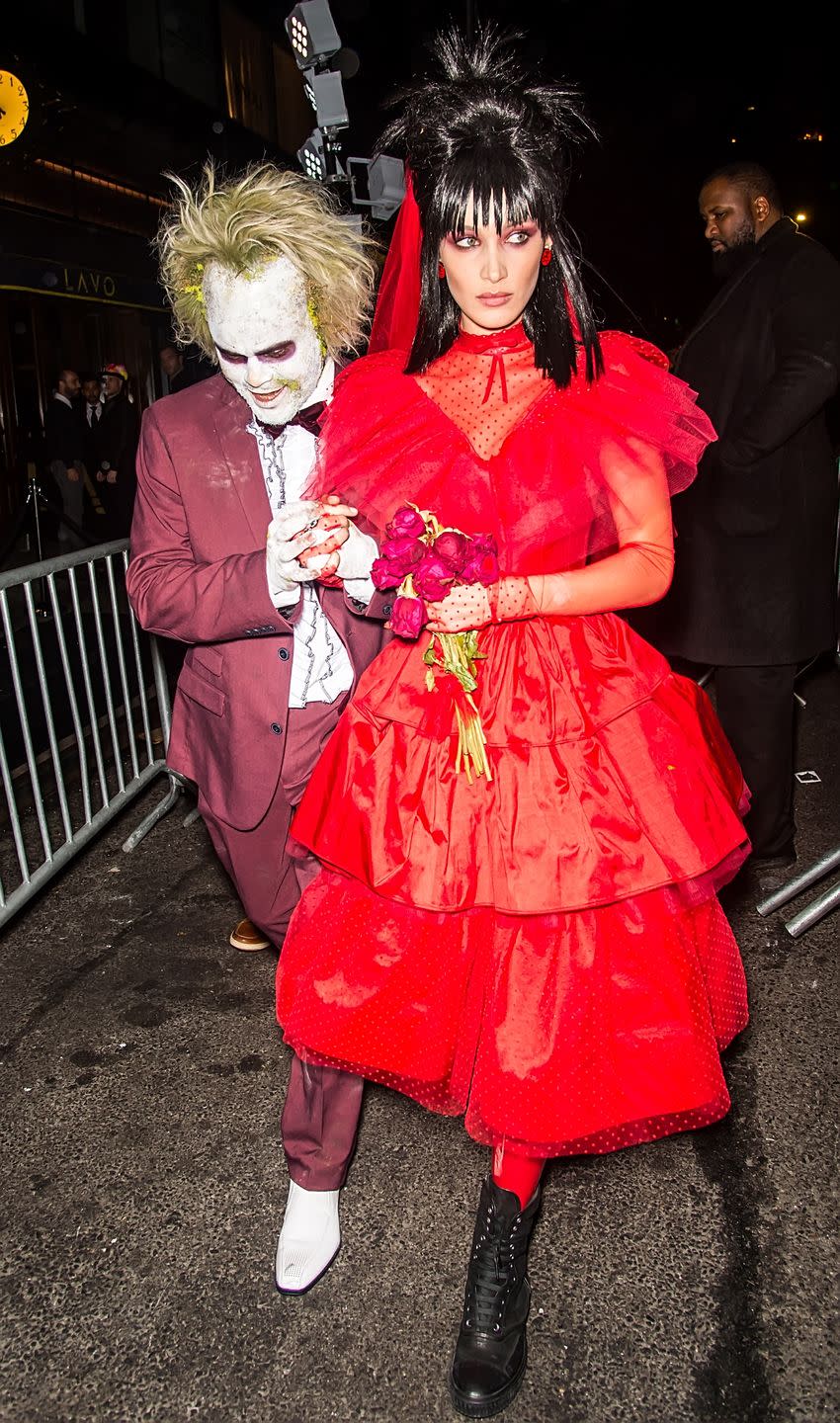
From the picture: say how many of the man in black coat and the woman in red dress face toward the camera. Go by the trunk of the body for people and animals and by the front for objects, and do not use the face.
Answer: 1

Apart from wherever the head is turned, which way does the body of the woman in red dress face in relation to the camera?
toward the camera

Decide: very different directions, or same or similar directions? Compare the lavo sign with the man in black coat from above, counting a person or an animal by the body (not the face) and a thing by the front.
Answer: very different directions

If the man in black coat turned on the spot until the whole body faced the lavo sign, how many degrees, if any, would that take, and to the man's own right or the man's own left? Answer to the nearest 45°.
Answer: approximately 45° to the man's own right

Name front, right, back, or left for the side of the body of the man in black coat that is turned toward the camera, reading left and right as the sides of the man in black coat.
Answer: left

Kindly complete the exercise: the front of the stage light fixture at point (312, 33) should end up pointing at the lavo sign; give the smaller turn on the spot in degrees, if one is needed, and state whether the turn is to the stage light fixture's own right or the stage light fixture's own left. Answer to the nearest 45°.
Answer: approximately 90° to the stage light fixture's own right

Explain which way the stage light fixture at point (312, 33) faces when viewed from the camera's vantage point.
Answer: facing the viewer and to the left of the viewer

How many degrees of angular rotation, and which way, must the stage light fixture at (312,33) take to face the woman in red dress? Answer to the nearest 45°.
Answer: approximately 45° to its left
